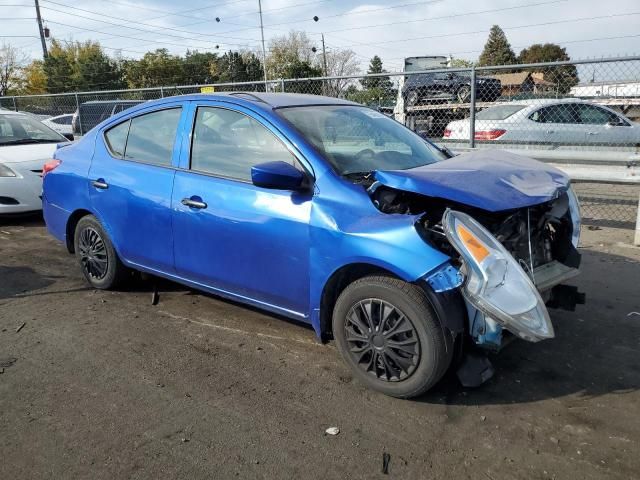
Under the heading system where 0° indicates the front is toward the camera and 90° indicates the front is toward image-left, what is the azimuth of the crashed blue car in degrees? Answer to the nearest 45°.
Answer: approximately 315°

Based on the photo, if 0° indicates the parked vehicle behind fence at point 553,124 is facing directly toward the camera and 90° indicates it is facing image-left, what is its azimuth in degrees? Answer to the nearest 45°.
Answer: approximately 225°

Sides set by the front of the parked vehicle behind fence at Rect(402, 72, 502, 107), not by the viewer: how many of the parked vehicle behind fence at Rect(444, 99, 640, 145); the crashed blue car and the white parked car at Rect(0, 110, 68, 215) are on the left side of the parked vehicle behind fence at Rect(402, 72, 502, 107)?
1

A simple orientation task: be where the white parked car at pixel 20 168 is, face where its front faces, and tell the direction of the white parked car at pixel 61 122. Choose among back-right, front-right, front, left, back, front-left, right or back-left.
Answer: back-left

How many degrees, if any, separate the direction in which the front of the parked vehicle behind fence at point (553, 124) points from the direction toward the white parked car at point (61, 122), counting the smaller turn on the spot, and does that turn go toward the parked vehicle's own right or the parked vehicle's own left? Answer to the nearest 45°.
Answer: approximately 135° to the parked vehicle's own left
